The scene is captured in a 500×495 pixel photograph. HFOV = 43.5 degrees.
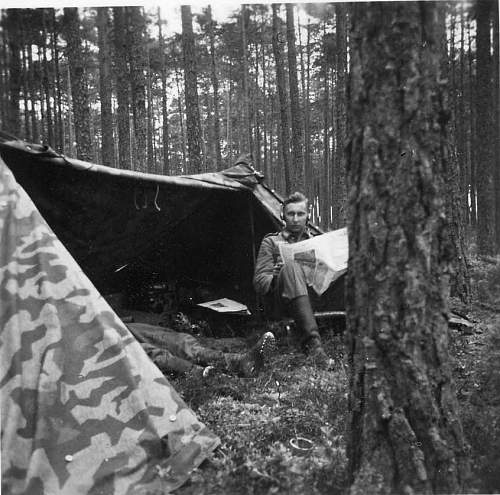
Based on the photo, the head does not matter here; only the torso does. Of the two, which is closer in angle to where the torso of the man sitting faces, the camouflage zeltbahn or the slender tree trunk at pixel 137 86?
the camouflage zeltbahn

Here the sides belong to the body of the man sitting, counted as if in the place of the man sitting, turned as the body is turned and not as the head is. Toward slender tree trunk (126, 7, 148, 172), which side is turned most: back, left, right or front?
back

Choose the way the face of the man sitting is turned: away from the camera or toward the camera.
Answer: toward the camera

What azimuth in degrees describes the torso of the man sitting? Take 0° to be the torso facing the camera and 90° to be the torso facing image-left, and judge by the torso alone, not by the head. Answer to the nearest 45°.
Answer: approximately 315°

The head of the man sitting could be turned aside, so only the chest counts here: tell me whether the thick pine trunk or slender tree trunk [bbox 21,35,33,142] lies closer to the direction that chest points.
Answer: the thick pine trunk

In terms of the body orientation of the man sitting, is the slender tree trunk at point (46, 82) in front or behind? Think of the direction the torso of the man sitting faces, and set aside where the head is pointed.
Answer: behind

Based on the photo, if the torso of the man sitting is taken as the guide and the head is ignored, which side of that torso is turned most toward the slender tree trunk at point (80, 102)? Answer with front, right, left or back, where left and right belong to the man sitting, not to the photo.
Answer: back

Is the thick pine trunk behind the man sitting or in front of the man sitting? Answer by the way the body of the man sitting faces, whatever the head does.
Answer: in front

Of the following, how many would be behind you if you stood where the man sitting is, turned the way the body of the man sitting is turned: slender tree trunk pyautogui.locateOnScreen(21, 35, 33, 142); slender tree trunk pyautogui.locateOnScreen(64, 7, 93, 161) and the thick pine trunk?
2

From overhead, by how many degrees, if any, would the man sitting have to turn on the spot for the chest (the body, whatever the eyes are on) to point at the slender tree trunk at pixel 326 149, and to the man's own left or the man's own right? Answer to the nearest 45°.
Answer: approximately 135° to the man's own left

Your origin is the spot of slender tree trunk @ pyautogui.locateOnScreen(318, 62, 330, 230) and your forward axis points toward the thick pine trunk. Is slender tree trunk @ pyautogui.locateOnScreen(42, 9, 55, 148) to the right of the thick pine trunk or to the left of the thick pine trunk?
right

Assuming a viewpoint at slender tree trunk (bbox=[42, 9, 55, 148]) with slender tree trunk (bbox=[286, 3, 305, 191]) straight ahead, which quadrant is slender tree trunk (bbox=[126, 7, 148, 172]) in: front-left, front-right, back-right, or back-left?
front-right

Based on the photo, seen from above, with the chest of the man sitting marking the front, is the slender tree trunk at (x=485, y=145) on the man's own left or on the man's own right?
on the man's own left

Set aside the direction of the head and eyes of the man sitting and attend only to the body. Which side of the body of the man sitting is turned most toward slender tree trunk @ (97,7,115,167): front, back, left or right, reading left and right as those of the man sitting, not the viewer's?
back
